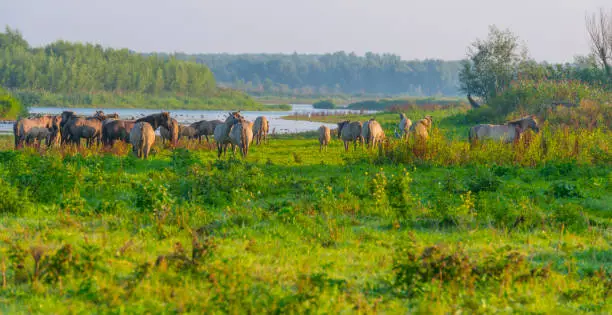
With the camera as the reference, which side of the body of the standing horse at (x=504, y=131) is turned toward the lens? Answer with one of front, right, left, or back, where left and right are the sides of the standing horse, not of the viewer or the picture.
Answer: right

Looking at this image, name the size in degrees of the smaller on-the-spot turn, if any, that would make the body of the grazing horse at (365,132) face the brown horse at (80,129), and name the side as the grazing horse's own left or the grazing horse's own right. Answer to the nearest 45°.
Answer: approximately 90° to the grazing horse's own left

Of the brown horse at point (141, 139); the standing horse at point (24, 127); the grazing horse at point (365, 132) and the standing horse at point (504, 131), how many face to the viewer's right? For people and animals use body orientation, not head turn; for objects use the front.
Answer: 1

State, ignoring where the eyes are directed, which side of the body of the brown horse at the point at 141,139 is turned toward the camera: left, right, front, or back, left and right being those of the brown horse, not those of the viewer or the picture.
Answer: back

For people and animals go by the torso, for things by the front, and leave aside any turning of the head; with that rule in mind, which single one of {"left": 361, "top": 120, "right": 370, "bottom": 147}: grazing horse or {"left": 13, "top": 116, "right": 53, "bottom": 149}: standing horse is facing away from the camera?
{"left": 361, "top": 120, "right": 370, "bottom": 147}: grazing horse

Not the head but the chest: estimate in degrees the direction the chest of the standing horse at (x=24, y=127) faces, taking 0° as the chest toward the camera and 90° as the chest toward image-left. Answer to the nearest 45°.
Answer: approximately 90°

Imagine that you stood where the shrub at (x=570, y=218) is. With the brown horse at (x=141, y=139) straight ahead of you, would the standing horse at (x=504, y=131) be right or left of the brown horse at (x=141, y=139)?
right

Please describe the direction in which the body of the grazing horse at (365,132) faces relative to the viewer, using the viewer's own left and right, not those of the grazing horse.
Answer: facing away from the viewer

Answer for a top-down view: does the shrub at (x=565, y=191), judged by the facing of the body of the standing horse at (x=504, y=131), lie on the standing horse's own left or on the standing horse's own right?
on the standing horse's own right

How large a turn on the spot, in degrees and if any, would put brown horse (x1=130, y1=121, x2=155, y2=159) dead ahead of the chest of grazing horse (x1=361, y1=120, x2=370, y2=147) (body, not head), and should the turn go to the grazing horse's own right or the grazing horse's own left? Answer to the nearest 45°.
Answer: approximately 135° to the grazing horse's own left

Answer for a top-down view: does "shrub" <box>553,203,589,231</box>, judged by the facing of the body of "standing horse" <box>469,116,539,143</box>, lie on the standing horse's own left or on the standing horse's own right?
on the standing horse's own right
